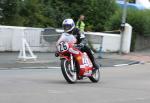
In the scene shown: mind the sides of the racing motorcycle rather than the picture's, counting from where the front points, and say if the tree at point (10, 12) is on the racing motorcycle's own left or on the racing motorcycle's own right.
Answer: on the racing motorcycle's own right

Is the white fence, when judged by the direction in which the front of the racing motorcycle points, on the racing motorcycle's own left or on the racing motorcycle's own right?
on the racing motorcycle's own right

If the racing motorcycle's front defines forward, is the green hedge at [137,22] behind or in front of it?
behind

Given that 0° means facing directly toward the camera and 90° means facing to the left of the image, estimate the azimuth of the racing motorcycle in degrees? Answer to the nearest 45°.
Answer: approximately 45°

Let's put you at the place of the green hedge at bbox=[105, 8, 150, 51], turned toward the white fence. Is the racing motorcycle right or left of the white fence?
left
